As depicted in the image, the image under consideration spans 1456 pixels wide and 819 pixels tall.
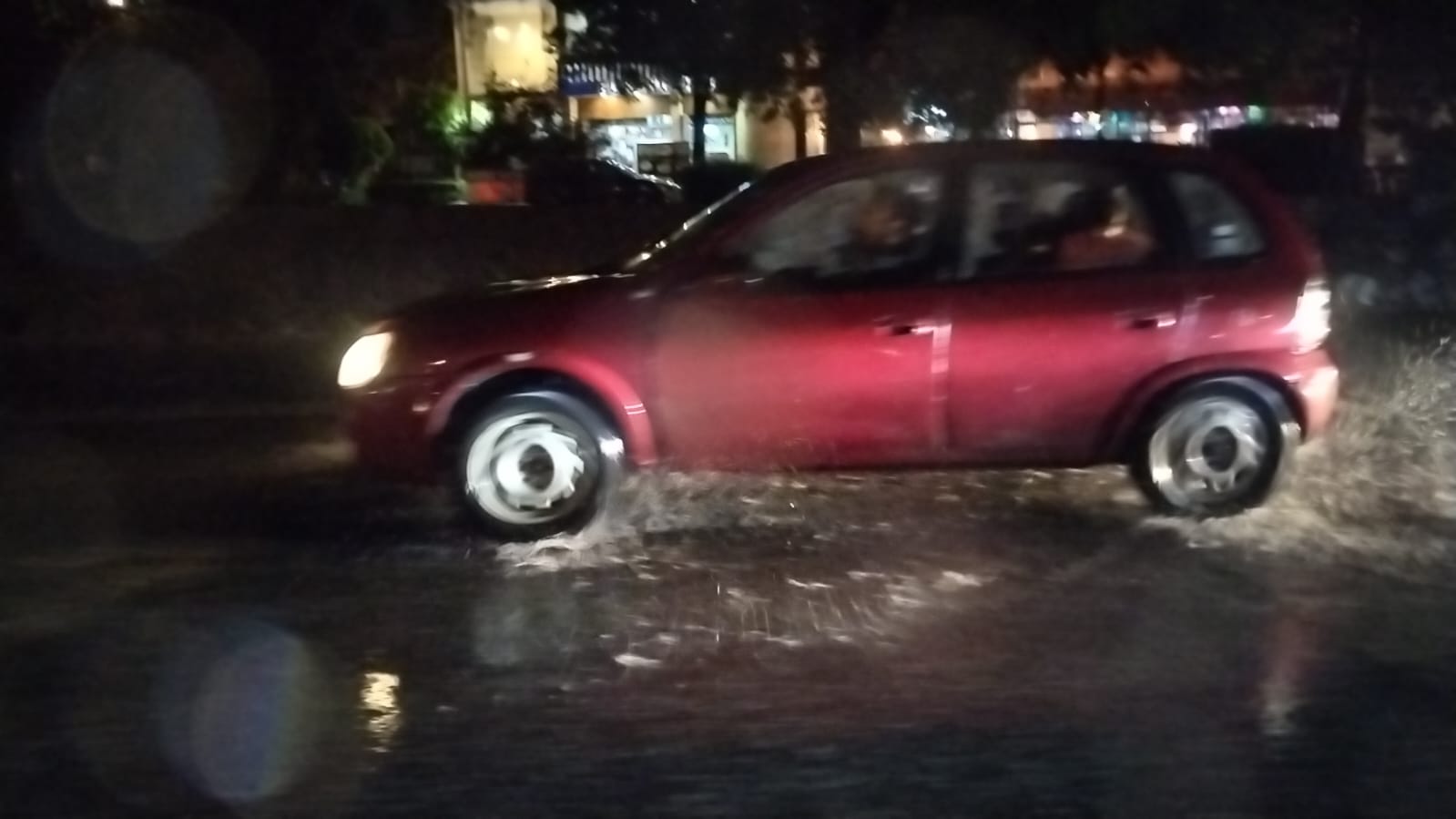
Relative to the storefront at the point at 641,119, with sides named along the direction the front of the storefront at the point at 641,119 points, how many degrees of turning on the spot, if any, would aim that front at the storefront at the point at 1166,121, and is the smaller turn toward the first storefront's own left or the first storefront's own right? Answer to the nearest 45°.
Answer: approximately 45° to the first storefront's own left

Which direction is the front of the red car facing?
to the viewer's left

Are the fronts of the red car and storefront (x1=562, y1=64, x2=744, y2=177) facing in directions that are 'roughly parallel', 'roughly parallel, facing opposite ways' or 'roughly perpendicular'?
roughly perpendicular

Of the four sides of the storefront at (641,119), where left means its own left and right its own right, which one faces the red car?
front

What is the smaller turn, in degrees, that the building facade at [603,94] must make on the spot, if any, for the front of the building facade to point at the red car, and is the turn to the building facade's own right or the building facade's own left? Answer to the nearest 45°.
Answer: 0° — it already faces it

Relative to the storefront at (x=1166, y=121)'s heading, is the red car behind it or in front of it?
in front

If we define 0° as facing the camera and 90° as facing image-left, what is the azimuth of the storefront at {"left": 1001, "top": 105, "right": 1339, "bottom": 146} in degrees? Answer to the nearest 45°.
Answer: approximately 0°

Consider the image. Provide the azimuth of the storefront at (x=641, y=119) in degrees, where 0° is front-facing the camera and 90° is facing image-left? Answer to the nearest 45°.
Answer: approximately 0°

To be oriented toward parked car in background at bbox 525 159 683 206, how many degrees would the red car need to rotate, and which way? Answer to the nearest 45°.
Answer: approximately 90° to its right

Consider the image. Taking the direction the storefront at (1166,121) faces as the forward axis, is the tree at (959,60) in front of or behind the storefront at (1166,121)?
in front

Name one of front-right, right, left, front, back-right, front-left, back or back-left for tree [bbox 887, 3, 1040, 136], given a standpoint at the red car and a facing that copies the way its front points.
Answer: right

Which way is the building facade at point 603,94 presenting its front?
toward the camera
